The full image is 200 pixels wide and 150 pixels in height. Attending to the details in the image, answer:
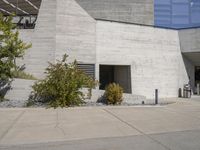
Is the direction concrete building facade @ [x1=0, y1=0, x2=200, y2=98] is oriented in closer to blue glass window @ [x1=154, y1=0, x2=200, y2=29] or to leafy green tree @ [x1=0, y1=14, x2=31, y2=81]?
the leafy green tree

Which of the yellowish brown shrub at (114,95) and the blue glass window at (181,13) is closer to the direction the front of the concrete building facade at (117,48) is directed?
the yellowish brown shrub

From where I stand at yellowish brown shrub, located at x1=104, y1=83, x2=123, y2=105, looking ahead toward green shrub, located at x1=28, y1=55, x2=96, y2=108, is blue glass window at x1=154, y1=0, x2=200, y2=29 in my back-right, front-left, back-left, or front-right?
back-right

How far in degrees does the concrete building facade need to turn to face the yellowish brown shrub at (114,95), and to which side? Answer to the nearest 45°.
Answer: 0° — it already faces it

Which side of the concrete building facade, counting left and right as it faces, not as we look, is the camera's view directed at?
front

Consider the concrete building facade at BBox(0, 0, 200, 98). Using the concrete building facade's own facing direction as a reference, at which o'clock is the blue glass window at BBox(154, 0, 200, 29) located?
The blue glass window is roughly at 7 o'clock from the concrete building facade.

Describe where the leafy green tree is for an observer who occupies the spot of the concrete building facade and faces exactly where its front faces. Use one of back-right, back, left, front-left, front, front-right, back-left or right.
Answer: front-right

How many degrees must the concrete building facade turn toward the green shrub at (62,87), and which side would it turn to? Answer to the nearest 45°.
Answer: approximately 45° to its right

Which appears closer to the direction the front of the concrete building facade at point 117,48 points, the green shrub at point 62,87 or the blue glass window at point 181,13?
the green shrub
